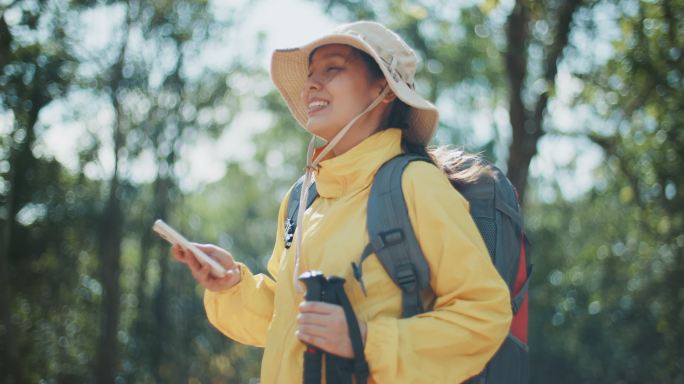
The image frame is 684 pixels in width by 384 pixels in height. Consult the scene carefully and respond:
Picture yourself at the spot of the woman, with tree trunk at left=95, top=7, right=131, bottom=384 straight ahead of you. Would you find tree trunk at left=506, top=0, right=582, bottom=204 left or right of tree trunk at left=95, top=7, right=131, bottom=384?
right

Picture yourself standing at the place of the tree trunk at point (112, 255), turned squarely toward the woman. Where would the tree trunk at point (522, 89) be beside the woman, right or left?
left

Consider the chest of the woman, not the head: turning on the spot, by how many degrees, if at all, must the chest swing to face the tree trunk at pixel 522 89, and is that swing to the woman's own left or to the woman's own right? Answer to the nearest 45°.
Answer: approximately 135° to the woman's own right

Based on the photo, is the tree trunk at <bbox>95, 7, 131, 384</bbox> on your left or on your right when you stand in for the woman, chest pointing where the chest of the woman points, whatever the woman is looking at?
on your right

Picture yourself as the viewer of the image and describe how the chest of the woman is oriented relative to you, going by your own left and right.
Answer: facing the viewer and to the left of the viewer
